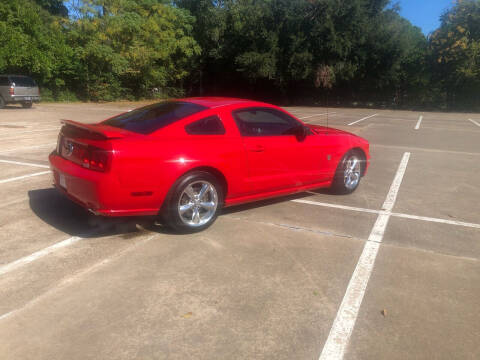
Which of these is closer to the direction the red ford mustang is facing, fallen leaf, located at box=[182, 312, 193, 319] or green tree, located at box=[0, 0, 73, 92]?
the green tree

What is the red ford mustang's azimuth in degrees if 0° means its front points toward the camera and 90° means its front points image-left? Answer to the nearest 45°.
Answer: approximately 225°

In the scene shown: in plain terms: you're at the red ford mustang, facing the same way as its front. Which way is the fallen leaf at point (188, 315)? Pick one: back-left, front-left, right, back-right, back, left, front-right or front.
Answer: back-right

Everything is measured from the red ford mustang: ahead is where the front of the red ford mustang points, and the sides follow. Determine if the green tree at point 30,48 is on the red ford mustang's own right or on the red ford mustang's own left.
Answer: on the red ford mustang's own left

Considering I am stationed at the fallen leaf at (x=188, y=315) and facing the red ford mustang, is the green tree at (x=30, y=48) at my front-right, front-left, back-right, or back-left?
front-left

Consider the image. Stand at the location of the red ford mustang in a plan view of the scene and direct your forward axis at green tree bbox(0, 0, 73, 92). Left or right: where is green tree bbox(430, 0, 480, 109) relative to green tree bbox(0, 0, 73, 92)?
right

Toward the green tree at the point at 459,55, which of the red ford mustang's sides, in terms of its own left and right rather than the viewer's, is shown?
front

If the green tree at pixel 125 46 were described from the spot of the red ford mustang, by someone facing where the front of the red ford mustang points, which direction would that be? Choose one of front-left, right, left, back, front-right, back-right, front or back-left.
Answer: front-left
